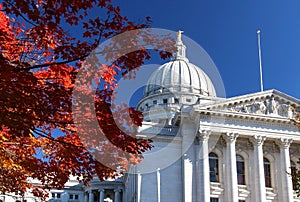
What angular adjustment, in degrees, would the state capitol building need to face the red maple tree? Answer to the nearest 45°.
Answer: approximately 45° to its right
